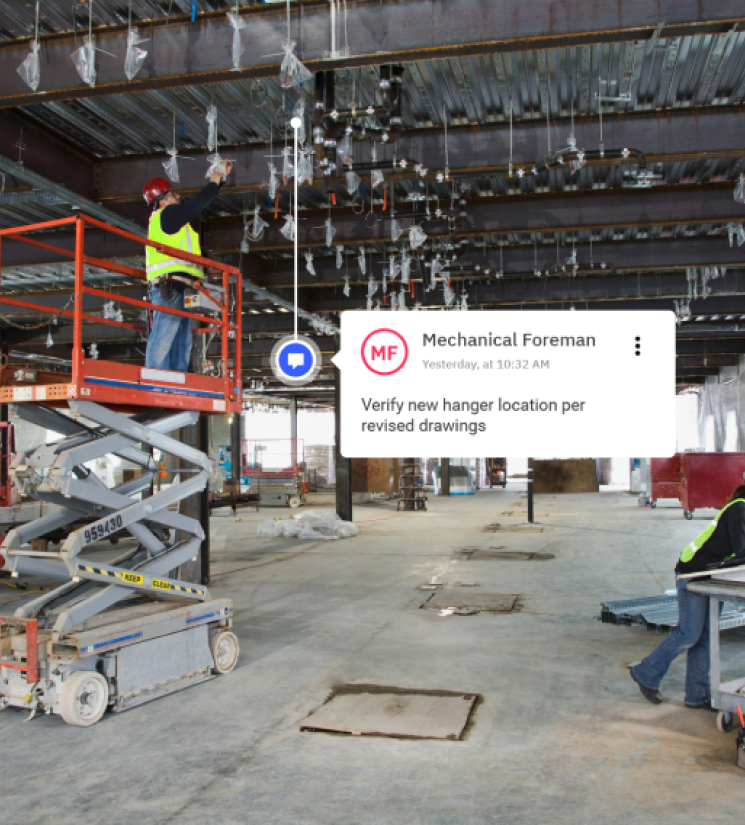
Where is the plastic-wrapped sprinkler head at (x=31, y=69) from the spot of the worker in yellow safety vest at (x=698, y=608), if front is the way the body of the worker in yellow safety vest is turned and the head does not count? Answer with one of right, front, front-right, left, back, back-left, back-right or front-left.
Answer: back

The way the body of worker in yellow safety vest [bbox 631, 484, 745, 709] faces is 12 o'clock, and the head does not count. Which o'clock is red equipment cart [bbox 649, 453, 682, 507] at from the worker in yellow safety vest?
The red equipment cart is roughly at 9 o'clock from the worker in yellow safety vest.

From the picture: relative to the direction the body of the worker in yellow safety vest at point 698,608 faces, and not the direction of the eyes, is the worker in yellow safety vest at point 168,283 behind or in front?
behind

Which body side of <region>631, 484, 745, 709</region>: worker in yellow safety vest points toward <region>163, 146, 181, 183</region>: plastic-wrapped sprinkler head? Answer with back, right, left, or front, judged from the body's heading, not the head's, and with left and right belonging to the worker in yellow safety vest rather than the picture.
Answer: back

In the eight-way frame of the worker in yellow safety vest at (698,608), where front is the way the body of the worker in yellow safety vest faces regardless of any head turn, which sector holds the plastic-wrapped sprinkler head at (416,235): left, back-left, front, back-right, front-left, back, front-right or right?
back-left

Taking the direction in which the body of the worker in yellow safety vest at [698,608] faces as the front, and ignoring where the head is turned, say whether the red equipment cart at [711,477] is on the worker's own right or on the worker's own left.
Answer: on the worker's own left

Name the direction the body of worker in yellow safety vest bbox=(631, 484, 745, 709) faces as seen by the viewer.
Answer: to the viewer's right
